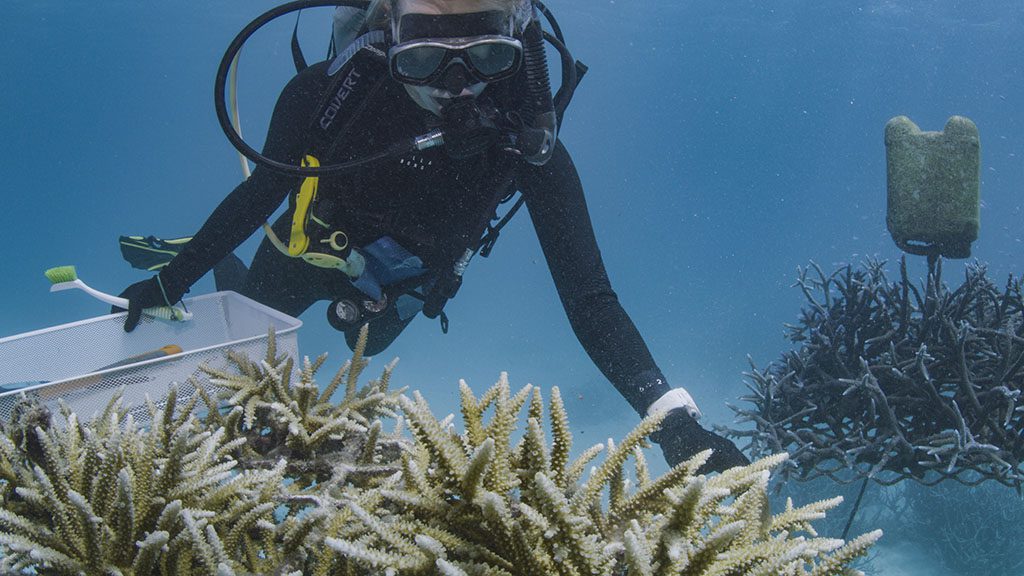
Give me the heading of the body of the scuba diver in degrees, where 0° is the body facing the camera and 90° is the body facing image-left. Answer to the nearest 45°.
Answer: approximately 0°

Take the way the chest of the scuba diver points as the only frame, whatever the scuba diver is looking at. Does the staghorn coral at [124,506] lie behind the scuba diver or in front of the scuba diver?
in front

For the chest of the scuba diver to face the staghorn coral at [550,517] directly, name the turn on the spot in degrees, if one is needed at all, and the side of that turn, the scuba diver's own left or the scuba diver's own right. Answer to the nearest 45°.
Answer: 0° — they already face it
